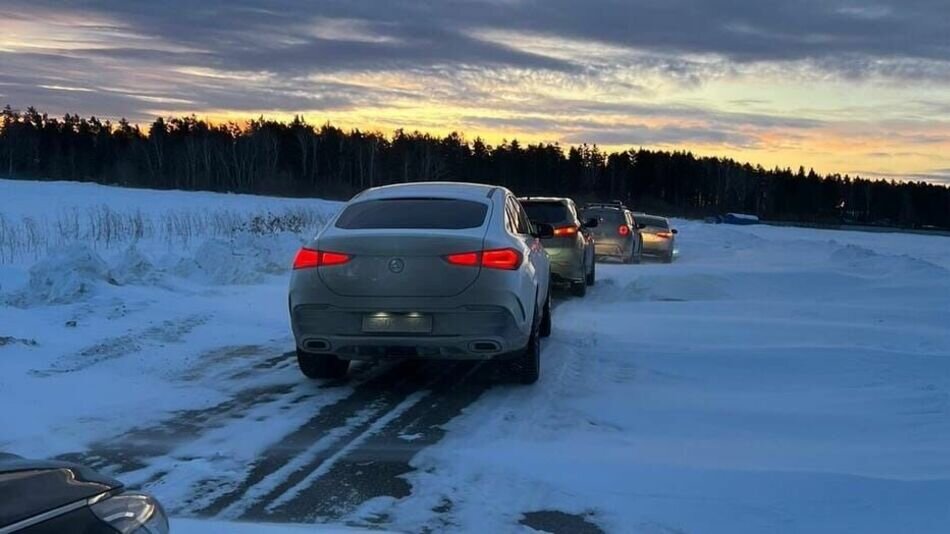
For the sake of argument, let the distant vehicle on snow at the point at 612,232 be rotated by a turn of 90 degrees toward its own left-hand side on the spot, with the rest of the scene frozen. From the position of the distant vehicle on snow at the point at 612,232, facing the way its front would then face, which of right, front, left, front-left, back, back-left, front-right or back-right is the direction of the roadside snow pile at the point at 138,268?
front-left

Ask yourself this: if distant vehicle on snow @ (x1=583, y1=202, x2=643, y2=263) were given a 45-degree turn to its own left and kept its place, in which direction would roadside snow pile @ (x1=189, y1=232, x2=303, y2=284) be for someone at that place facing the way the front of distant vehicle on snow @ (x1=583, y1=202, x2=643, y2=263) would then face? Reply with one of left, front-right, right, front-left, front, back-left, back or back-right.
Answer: left

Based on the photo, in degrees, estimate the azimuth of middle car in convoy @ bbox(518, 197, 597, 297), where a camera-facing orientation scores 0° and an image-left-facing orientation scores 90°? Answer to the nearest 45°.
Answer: approximately 180°

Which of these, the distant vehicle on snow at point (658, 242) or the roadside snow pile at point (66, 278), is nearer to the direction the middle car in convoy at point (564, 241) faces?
the distant vehicle on snow

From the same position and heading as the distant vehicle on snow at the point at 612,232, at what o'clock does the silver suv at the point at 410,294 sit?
The silver suv is roughly at 6 o'clock from the distant vehicle on snow.

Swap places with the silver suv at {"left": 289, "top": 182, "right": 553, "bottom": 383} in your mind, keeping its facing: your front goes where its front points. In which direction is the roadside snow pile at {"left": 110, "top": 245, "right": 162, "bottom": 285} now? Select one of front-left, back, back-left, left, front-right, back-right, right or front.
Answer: front-left

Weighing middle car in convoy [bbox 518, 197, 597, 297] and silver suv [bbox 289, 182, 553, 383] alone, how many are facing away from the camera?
2

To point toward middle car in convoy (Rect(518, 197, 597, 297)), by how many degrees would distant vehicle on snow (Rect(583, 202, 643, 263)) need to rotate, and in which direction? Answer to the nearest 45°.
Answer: approximately 180°

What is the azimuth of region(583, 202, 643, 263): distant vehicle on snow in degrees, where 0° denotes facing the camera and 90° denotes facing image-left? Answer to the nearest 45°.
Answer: approximately 180°

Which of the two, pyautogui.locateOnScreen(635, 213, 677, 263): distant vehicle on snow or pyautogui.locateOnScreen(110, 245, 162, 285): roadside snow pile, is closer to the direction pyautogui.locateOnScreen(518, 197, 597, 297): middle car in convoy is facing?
the distant vehicle on snow

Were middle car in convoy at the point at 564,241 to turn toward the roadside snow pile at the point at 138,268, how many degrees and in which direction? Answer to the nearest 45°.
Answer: approximately 90° to its left

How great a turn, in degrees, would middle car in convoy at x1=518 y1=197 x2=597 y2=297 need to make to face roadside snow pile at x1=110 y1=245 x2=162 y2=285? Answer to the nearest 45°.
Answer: approximately 90° to its left

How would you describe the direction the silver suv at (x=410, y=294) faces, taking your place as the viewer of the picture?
facing away from the viewer

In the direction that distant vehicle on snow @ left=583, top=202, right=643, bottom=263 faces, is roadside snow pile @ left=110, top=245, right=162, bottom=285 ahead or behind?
behind
